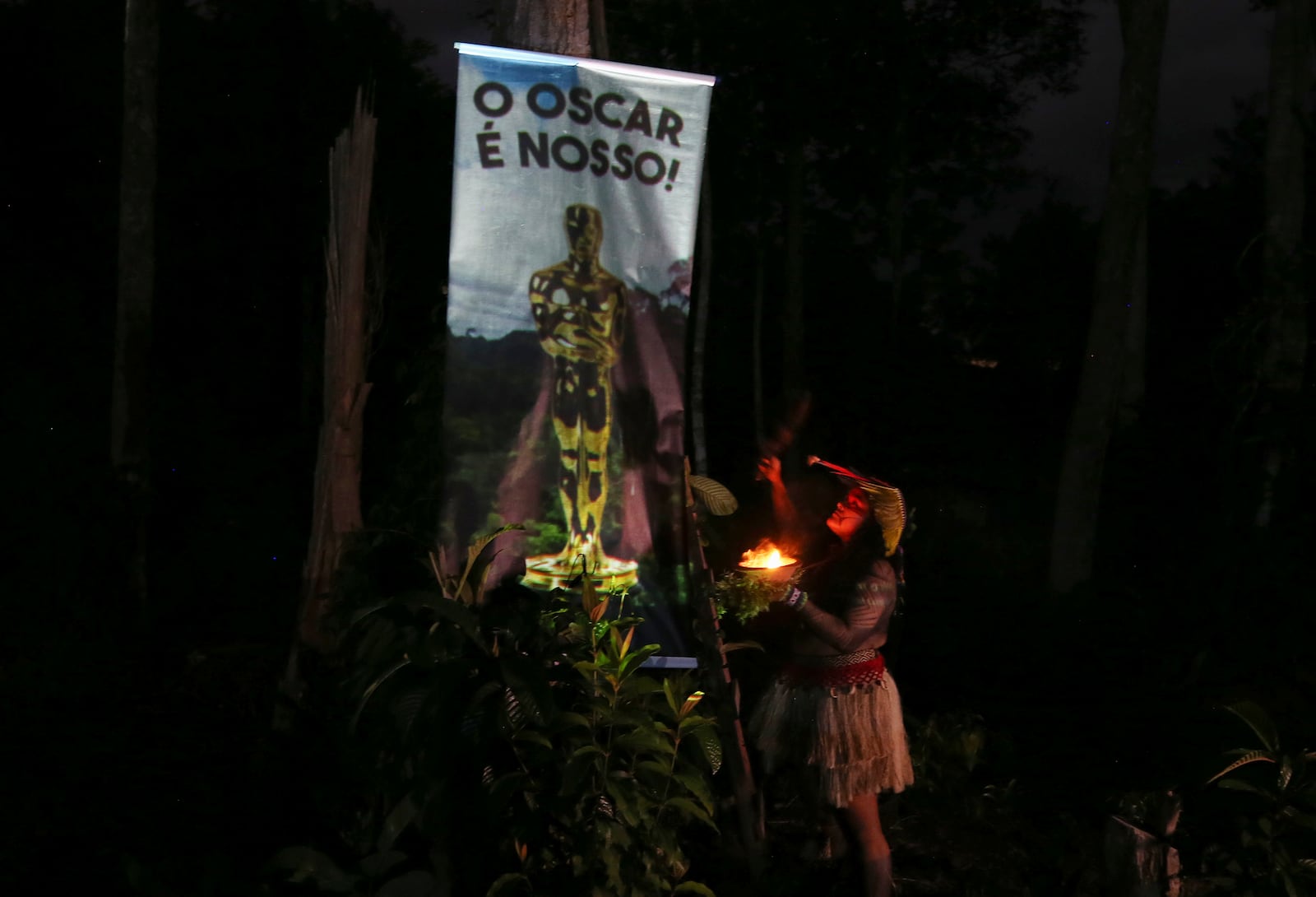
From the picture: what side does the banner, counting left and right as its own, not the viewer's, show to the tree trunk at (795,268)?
back

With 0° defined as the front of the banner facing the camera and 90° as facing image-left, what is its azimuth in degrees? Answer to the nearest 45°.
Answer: approximately 0°

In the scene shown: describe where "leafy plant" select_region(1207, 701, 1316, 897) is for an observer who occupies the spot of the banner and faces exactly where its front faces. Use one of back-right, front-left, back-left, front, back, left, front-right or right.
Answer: left

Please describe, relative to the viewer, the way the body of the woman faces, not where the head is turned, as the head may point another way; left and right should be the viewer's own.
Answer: facing to the left of the viewer

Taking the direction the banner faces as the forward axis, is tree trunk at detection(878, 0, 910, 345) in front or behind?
behind

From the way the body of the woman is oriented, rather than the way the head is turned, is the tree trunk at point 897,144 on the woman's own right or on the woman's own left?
on the woman's own right

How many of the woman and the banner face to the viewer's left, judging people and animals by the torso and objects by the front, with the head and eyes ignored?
1

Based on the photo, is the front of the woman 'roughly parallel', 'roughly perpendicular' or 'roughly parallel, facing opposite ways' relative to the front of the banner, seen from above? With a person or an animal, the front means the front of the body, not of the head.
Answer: roughly perpendicular

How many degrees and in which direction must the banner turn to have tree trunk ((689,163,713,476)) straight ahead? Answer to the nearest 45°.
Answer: approximately 180°

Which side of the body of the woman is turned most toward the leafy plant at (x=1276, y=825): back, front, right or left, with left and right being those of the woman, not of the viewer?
back

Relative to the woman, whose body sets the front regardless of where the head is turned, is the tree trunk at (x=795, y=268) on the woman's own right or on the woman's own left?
on the woman's own right
